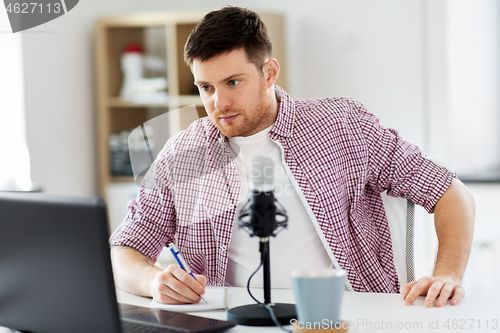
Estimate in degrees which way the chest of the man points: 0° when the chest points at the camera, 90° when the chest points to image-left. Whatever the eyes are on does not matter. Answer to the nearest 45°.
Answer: approximately 45°

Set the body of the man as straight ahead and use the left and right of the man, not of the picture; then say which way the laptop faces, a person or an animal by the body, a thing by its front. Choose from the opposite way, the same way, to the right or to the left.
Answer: the opposite way

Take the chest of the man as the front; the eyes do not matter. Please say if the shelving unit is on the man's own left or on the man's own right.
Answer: on the man's own right

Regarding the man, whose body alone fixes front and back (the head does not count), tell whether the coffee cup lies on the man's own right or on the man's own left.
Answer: on the man's own left

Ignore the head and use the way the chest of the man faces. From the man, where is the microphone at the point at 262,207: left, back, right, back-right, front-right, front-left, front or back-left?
front-left

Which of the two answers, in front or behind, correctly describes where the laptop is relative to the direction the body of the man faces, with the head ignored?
in front

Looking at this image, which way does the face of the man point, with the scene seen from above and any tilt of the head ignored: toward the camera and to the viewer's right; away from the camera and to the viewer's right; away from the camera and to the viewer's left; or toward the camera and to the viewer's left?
toward the camera and to the viewer's left

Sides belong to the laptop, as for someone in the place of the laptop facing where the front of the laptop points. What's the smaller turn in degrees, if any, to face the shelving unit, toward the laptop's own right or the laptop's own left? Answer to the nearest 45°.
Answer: approximately 45° to the laptop's own left

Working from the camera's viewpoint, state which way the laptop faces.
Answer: facing away from the viewer and to the right of the viewer

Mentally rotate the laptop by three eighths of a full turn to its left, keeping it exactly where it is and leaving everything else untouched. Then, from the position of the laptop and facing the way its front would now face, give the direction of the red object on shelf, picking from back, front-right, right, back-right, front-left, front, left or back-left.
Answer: right
